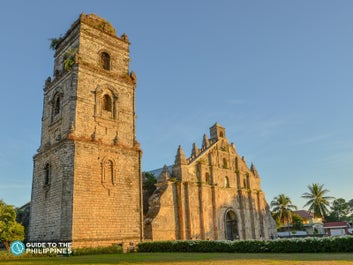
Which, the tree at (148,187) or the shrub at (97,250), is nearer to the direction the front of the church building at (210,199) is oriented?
the shrub

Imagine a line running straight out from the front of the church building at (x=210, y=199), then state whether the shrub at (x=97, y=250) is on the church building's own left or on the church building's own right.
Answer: on the church building's own right

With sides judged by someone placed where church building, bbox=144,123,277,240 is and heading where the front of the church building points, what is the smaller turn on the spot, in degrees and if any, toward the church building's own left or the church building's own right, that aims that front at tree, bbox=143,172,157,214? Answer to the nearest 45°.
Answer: approximately 135° to the church building's own right

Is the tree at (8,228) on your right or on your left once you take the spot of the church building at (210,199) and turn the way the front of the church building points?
on your right

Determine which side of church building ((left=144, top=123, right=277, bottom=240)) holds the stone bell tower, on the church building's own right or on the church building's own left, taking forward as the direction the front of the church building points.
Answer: on the church building's own right

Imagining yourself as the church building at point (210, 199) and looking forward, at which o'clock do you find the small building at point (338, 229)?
The small building is roughly at 9 o'clock from the church building.

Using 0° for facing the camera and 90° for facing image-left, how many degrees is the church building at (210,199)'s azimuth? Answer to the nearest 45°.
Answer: approximately 315°

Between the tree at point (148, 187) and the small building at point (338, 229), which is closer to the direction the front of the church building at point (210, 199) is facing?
the small building
